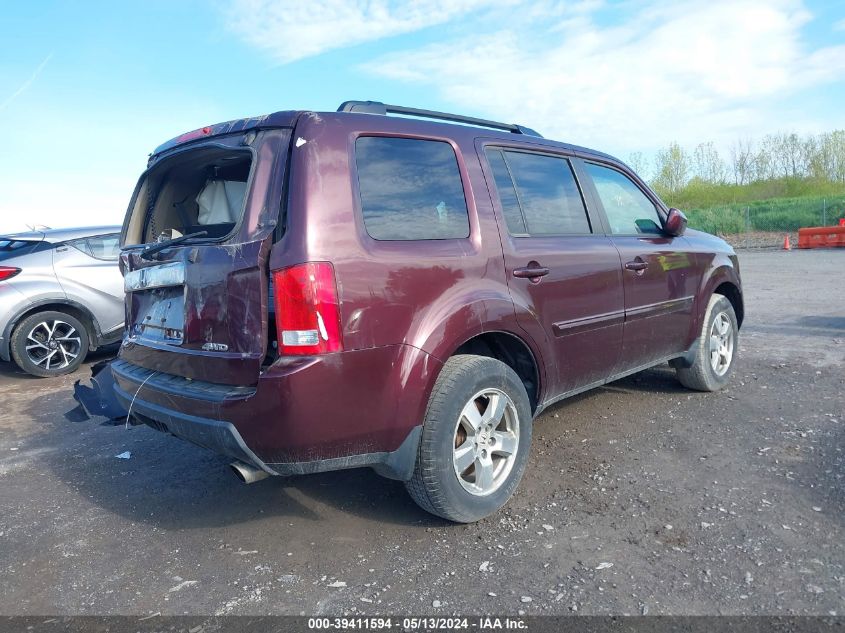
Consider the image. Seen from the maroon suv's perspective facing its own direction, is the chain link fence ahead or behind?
ahead

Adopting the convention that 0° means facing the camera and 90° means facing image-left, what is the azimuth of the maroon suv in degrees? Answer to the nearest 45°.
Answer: approximately 225°
